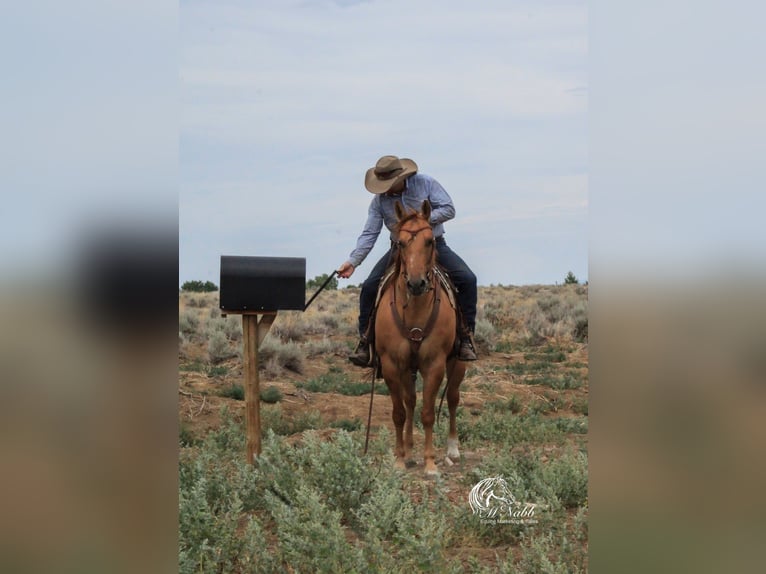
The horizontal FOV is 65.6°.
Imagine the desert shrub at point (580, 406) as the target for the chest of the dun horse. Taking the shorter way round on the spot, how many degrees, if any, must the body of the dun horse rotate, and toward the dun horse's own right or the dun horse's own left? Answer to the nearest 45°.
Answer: approximately 135° to the dun horse's own left

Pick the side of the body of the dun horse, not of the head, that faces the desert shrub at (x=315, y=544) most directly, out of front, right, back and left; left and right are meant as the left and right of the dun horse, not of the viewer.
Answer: front

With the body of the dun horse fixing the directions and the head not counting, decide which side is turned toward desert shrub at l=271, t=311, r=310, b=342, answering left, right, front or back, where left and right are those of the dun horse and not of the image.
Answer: back

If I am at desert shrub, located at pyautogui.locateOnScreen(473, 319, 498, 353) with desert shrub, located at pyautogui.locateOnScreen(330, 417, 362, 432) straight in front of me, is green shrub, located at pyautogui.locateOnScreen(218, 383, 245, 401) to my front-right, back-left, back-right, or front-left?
front-right

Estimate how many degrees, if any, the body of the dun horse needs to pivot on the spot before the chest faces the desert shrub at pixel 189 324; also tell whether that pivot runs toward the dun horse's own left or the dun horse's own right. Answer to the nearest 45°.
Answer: approximately 135° to the dun horse's own right

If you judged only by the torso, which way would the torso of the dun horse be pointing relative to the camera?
toward the camera

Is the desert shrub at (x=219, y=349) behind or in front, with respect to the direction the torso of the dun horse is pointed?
behind

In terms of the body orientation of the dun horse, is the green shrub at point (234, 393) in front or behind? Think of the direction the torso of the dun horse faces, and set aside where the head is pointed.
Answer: behind

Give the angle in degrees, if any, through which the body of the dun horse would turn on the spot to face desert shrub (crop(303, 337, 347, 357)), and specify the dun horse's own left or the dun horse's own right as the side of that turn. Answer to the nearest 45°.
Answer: approximately 180°

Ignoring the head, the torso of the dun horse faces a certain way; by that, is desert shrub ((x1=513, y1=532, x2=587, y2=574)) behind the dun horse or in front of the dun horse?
in front

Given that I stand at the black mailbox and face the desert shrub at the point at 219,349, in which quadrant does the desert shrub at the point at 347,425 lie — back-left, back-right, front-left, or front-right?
front-right

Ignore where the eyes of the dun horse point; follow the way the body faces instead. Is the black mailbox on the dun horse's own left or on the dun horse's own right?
on the dun horse's own right

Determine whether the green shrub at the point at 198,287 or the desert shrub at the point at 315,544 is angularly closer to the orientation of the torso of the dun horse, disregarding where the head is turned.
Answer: the desert shrub

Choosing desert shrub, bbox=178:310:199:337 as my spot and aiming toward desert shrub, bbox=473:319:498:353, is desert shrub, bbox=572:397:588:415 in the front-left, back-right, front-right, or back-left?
front-right

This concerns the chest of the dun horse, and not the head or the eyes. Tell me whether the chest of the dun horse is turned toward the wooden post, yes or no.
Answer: no
